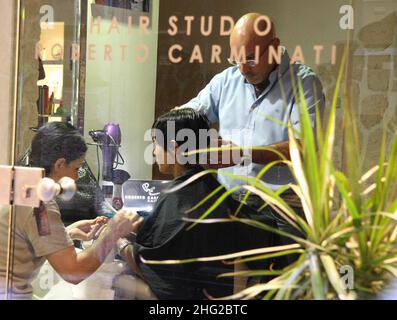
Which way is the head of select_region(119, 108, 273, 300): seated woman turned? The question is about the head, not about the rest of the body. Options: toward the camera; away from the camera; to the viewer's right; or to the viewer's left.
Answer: to the viewer's left

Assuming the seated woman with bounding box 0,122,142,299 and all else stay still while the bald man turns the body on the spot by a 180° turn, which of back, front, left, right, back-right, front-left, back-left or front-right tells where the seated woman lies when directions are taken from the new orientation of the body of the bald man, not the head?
back-left

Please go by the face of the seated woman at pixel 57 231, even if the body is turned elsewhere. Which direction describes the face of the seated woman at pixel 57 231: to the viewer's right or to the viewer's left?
to the viewer's right

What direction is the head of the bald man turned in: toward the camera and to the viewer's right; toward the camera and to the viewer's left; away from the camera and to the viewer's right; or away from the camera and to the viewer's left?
toward the camera and to the viewer's left

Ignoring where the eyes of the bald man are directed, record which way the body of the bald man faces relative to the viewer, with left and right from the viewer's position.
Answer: facing the viewer and to the left of the viewer

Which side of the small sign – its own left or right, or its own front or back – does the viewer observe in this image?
front

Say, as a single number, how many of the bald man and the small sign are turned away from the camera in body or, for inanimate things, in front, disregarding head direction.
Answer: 0

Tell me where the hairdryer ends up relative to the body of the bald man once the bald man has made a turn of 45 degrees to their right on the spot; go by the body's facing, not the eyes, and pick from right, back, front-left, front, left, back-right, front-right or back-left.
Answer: front
